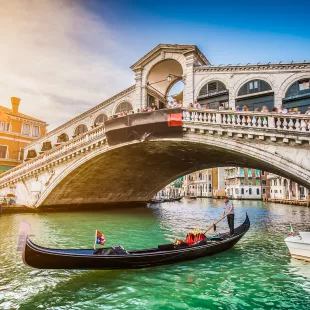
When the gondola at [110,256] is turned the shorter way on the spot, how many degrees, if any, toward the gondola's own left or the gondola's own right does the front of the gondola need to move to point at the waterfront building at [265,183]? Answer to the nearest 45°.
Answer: approximately 135° to the gondola's own right

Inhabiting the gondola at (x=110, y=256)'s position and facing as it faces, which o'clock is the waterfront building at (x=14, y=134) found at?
The waterfront building is roughly at 2 o'clock from the gondola.

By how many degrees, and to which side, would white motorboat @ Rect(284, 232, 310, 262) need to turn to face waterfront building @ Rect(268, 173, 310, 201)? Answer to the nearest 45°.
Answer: approximately 90° to its right

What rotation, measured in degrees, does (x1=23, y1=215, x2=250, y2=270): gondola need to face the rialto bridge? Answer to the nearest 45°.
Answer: approximately 90° to its right

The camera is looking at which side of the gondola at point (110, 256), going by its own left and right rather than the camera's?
left

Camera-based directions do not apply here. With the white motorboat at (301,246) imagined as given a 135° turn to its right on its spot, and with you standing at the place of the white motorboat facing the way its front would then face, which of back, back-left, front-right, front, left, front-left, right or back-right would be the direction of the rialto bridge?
left

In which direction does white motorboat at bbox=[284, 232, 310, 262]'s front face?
to the viewer's left

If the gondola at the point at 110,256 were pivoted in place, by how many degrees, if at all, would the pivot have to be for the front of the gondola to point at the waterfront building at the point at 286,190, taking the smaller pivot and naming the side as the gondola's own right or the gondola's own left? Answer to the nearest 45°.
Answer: approximately 135° to the gondola's own right

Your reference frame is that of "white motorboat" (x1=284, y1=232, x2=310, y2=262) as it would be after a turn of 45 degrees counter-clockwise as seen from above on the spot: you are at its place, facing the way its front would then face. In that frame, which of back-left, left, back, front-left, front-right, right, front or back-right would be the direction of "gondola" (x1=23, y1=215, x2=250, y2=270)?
front

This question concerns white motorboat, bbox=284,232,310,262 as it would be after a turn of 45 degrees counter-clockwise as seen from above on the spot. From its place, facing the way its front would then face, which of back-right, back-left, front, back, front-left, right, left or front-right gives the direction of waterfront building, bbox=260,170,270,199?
back-right

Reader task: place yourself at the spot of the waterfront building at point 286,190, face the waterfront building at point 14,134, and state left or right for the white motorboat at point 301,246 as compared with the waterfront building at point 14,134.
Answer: left
